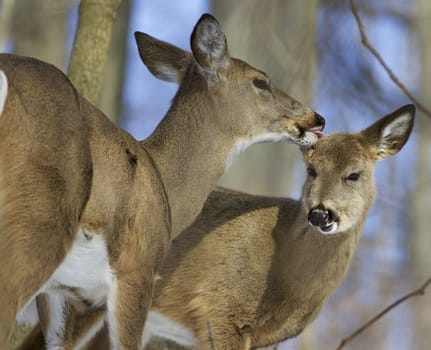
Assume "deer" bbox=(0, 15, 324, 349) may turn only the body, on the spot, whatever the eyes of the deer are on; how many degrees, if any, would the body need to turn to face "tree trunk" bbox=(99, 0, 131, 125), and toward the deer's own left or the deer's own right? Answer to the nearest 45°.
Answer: approximately 45° to the deer's own left

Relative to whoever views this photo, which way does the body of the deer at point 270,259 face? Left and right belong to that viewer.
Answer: facing to the right of the viewer

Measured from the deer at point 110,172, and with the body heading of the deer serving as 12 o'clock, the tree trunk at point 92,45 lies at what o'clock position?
The tree trunk is roughly at 10 o'clock from the deer.

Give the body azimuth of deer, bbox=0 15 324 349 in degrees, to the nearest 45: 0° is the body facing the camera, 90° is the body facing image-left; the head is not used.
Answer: approximately 225°

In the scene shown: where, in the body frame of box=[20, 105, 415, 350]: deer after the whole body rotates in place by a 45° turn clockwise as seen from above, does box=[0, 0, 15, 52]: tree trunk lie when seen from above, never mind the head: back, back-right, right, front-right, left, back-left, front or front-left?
back
